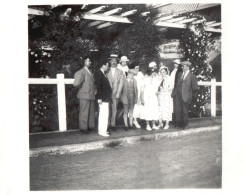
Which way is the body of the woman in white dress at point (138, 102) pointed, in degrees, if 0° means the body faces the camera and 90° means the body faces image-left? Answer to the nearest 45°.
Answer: approximately 45°
